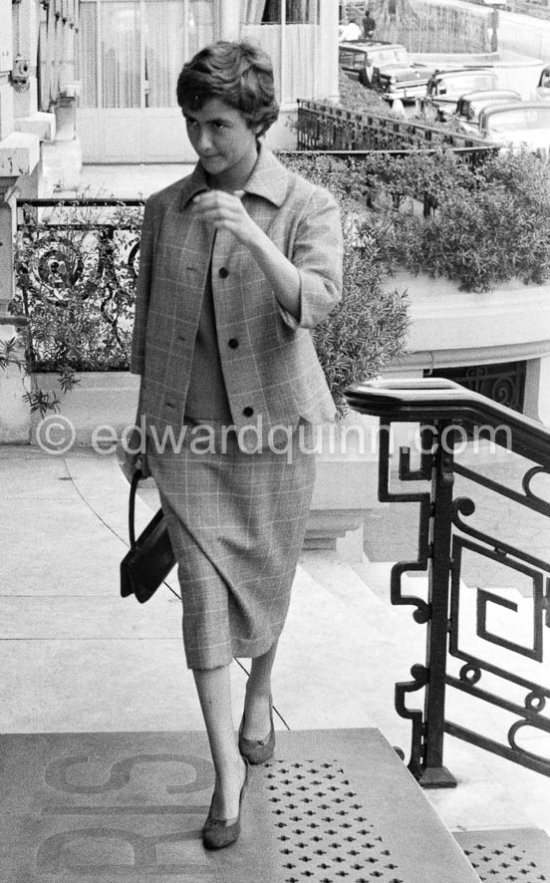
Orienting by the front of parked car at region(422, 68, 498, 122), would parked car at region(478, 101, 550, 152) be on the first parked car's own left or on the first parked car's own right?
on the first parked car's own left

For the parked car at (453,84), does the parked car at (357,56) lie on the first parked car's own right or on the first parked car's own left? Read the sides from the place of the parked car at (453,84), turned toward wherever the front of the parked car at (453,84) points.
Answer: on the first parked car's own right

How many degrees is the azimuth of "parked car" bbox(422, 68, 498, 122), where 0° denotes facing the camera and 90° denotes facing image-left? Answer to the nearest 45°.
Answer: approximately 45°

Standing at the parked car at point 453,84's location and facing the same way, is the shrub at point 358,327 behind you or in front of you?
in front

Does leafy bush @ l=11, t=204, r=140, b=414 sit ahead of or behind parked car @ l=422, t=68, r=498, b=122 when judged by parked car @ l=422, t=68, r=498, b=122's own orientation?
ahead

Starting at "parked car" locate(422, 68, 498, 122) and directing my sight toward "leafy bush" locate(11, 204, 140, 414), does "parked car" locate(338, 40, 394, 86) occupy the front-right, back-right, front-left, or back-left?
back-right

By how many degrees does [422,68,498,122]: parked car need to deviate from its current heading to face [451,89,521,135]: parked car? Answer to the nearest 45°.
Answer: approximately 45° to its left

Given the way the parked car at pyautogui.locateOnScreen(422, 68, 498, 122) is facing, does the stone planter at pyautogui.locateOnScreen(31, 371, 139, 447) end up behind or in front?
in front

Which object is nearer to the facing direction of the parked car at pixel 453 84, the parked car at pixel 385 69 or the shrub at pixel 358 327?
the shrub

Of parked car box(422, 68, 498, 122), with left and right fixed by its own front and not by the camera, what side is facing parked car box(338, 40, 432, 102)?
right
